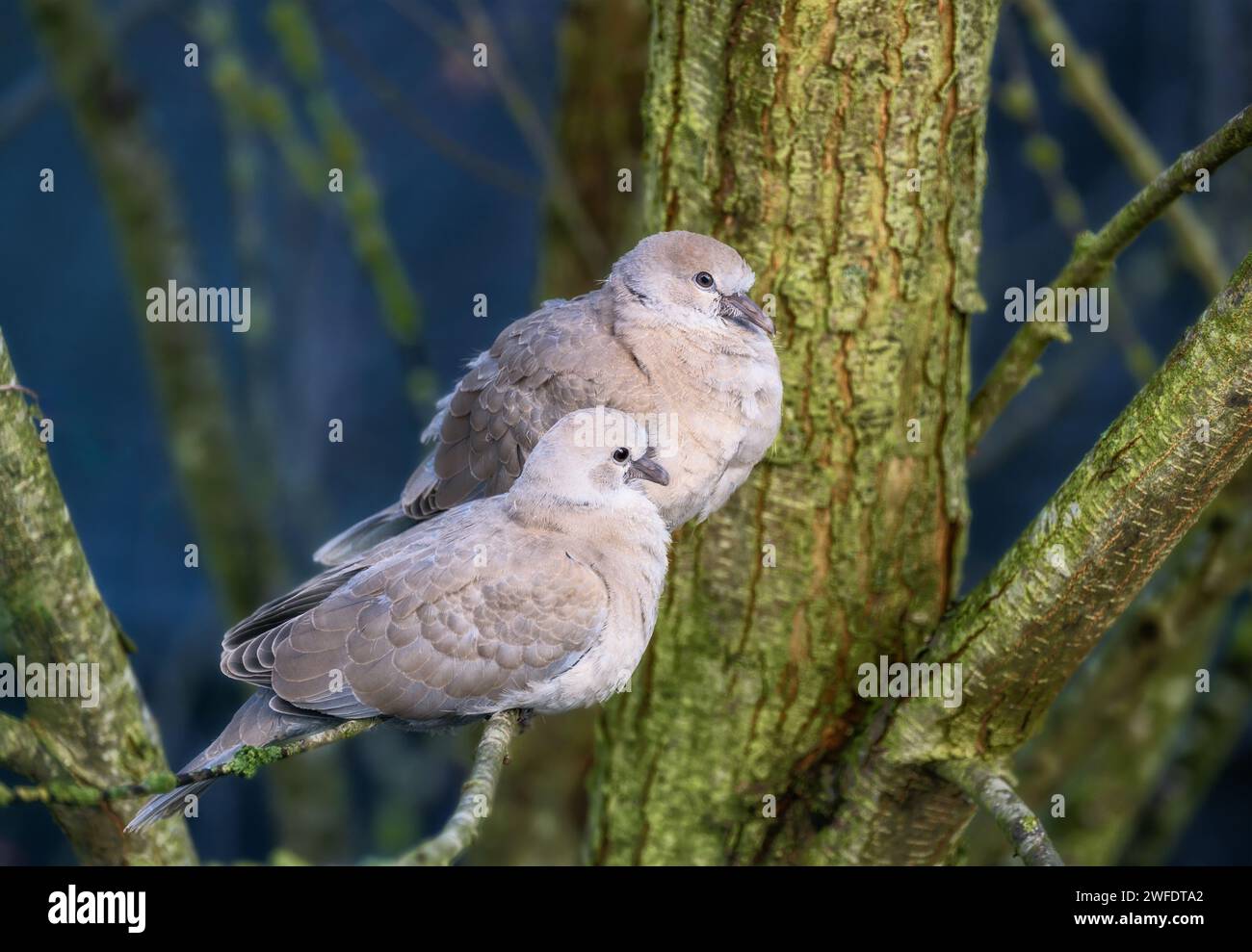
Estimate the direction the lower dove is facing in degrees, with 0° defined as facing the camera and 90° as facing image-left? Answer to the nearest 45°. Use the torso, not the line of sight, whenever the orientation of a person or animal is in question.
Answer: approximately 270°
